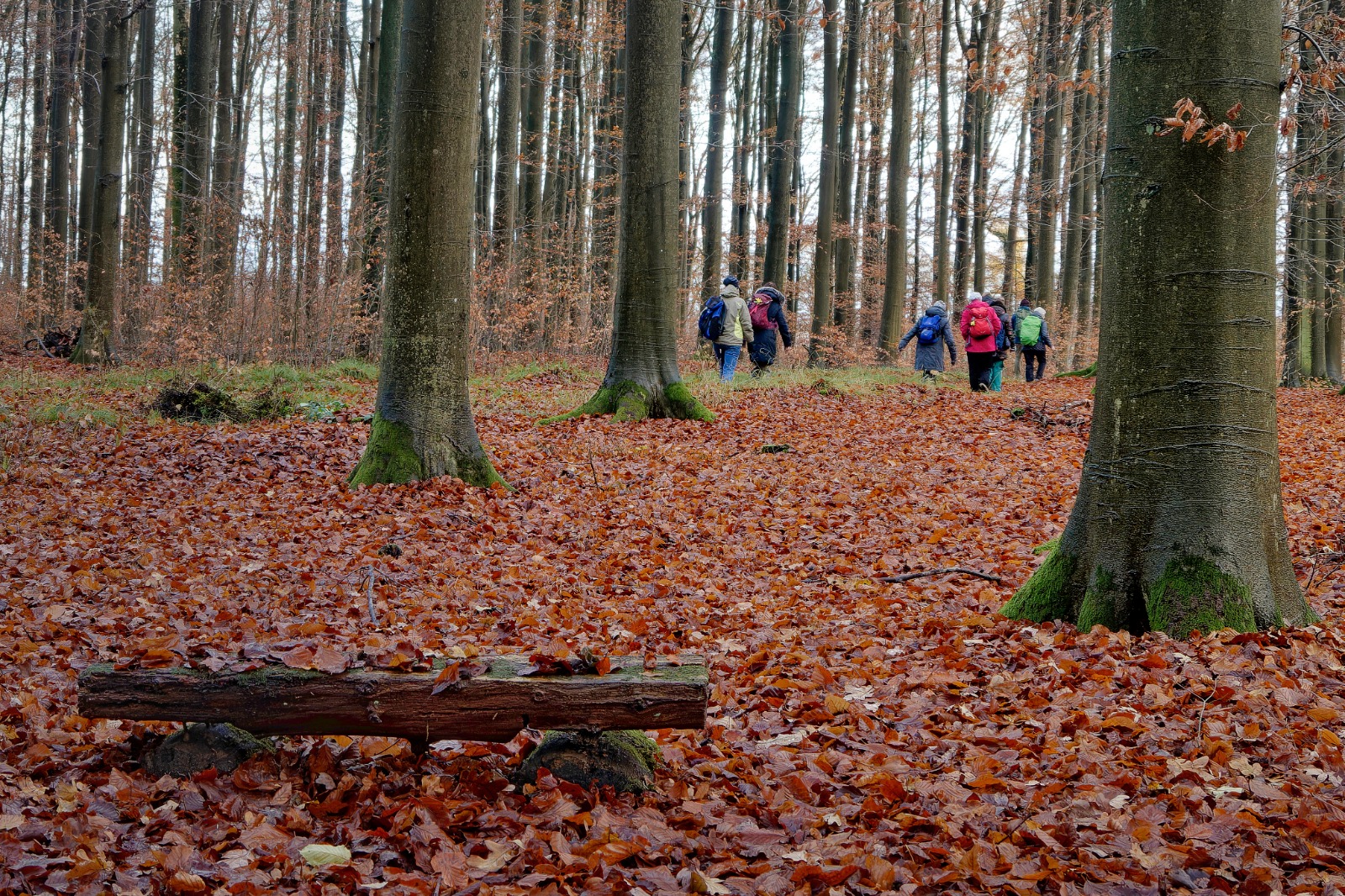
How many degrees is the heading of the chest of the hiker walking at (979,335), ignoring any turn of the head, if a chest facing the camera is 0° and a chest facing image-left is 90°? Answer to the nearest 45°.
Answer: approximately 180°

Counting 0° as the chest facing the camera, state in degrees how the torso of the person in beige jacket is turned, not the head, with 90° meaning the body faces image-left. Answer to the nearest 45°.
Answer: approximately 225°

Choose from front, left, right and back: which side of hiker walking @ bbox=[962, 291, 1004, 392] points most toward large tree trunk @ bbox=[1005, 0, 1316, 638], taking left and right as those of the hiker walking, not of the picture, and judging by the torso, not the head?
back

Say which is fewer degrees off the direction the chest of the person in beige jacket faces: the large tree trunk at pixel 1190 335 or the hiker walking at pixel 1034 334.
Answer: the hiker walking

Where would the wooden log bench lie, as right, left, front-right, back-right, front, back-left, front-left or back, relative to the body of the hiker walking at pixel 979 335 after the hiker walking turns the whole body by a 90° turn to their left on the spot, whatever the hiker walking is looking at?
left

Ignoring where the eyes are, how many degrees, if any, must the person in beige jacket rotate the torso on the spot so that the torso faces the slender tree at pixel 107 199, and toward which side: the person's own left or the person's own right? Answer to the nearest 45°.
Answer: approximately 135° to the person's own left
